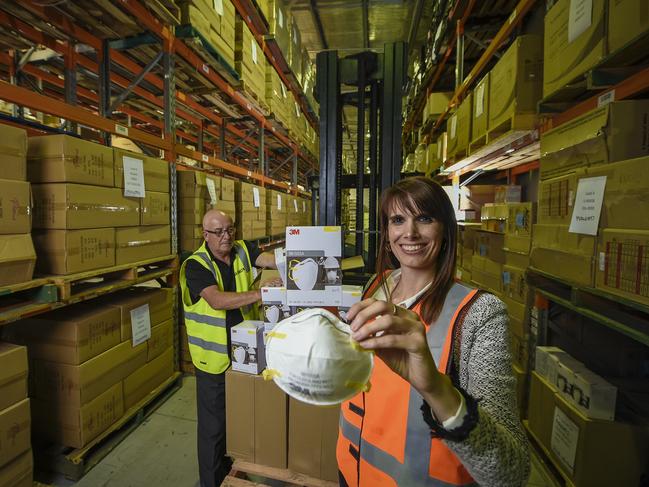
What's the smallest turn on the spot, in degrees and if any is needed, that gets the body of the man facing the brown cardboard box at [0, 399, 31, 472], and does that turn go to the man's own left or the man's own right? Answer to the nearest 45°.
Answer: approximately 135° to the man's own right

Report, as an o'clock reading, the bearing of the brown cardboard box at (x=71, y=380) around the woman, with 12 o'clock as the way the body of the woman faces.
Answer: The brown cardboard box is roughly at 2 o'clock from the woman.

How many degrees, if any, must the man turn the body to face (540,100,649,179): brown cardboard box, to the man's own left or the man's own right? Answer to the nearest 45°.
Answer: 0° — they already face it

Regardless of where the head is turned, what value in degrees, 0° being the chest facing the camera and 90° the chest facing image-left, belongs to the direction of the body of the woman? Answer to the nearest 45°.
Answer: approximately 45°

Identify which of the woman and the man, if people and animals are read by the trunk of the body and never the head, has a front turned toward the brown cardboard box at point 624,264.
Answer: the man

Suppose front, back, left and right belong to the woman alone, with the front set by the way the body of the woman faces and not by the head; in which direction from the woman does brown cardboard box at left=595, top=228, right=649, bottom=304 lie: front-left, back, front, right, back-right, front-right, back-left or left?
back

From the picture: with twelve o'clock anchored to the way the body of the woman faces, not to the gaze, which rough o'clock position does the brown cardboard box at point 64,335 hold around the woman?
The brown cardboard box is roughly at 2 o'clock from the woman.

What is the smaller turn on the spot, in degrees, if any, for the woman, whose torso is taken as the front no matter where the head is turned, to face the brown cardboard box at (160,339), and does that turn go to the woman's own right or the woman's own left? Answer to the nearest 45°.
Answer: approximately 90° to the woman's own right

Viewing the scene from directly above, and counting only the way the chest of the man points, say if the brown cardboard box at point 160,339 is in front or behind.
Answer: behind

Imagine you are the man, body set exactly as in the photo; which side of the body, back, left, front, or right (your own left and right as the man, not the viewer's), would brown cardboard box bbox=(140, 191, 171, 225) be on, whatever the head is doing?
back

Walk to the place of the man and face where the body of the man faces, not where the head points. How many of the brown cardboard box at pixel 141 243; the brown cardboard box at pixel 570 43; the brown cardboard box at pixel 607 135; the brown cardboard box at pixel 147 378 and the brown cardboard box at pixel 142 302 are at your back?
3
